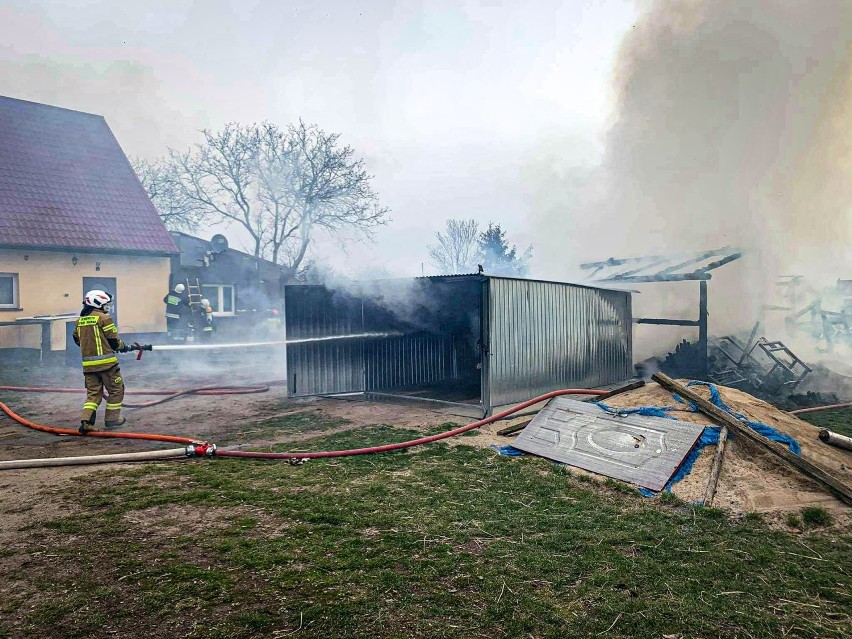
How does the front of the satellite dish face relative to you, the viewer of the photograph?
facing the viewer

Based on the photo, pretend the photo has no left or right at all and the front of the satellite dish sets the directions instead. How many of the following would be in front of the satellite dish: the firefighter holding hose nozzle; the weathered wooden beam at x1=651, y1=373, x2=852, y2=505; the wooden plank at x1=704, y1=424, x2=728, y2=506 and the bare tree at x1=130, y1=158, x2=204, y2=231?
3

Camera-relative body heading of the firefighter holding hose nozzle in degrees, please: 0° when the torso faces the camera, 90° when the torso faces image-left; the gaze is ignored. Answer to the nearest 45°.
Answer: approximately 225°

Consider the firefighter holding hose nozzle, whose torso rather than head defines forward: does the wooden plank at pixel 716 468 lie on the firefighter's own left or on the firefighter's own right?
on the firefighter's own right

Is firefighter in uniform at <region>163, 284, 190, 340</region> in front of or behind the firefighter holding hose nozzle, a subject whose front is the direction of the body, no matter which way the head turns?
in front

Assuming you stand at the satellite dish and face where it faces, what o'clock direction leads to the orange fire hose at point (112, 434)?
The orange fire hose is roughly at 12 o'clock from the satellite dish.

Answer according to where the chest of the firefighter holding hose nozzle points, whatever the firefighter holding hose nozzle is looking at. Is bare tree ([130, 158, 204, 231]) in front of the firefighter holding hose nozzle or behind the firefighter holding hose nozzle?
in front

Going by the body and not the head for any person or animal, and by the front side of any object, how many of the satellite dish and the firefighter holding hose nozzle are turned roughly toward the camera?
1

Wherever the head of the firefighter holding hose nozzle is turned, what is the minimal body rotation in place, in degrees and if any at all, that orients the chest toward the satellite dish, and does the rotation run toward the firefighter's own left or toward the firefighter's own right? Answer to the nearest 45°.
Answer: approximately 45° to the firefighter's own left
